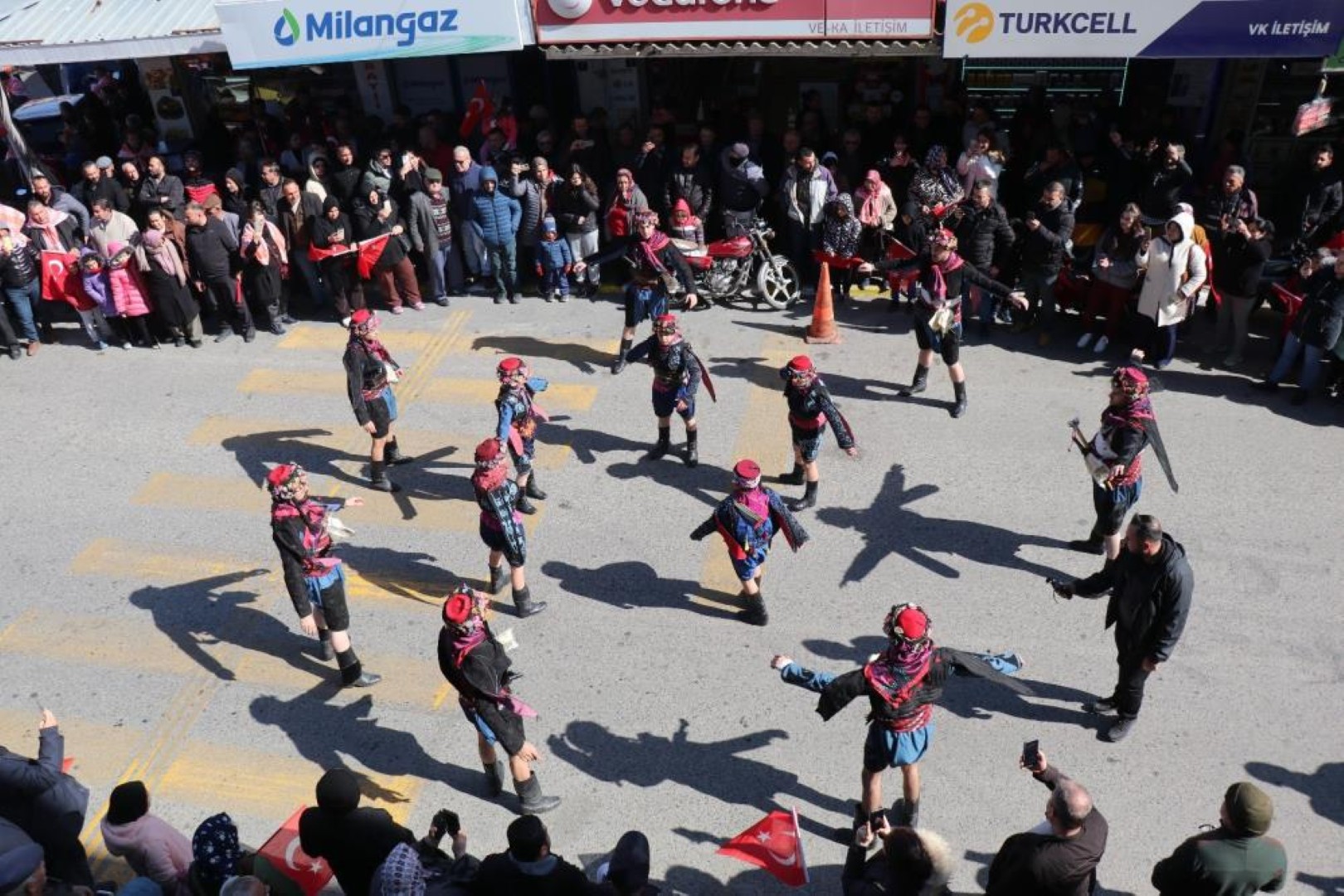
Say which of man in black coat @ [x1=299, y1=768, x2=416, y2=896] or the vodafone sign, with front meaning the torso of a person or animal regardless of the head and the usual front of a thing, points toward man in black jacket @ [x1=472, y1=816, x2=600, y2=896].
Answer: the vodafone sign

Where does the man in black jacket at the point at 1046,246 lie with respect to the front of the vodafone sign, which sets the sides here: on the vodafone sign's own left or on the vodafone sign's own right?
on the vodafone sign's own left

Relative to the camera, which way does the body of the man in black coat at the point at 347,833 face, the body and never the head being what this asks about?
away from the camera

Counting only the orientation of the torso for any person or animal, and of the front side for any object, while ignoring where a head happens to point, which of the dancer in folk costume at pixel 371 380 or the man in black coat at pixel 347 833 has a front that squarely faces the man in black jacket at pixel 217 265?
the man in black coat

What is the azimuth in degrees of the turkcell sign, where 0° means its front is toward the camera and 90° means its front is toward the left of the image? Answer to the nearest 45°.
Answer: approximately 0°

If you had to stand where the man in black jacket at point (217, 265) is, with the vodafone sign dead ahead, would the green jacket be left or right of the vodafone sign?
right

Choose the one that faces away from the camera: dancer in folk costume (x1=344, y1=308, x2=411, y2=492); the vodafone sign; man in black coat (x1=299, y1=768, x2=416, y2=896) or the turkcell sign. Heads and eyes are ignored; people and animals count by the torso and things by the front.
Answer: the man in black coat

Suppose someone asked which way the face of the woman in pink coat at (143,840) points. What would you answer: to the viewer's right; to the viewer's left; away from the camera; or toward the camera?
away from the camera

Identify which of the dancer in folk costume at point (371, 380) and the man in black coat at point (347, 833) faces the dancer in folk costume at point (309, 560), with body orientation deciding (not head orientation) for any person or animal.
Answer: the man in black coat
